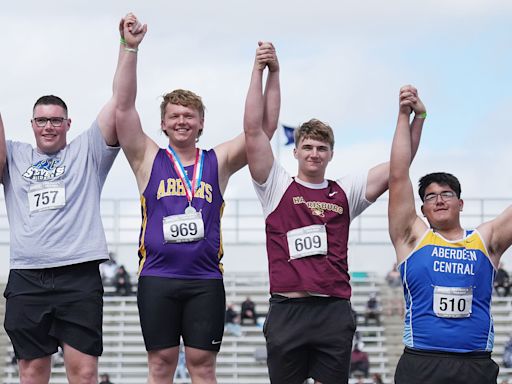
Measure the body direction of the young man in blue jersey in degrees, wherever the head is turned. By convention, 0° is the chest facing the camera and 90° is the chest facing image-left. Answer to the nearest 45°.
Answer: approximately 0°

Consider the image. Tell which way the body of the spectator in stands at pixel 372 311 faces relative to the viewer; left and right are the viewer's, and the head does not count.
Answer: facing the viewer

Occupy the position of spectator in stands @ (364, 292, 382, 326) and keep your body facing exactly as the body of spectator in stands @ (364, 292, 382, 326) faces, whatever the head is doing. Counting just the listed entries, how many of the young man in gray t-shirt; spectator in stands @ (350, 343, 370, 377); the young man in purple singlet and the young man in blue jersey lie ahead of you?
4

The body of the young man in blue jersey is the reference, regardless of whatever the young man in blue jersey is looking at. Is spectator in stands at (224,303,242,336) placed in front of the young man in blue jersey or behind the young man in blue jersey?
behind

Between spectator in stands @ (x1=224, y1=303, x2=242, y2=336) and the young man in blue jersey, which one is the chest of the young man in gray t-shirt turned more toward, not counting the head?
the young man in blue jersey

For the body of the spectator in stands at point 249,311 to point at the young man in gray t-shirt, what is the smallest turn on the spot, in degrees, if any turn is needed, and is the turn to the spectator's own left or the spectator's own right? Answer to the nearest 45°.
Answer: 0° — they already face them

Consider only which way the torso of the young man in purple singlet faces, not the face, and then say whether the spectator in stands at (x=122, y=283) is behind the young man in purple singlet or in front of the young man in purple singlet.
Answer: behind

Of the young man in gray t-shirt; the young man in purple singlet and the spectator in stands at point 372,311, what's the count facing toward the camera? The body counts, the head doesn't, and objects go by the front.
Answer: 3
